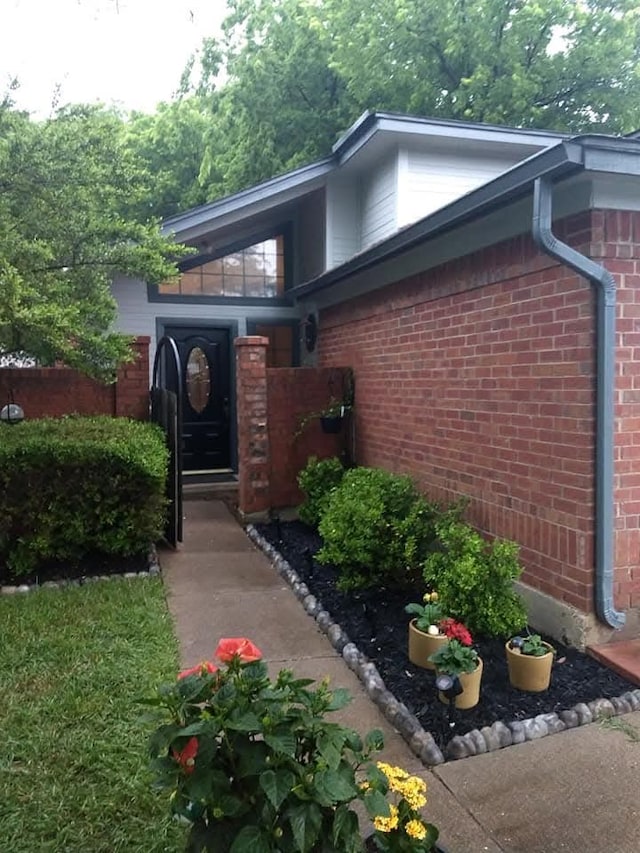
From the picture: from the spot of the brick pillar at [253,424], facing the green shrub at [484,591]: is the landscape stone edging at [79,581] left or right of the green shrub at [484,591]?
right

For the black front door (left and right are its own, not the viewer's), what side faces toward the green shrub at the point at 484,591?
front

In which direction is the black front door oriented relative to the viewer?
toward the camera

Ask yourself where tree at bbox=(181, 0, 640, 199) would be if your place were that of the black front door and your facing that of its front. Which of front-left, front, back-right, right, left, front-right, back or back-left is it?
back-left

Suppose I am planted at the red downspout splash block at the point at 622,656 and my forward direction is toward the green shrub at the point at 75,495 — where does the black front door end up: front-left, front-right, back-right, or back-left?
front-right

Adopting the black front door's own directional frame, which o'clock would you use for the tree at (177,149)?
The tree is roughly at 6 o'clock from the black front door.

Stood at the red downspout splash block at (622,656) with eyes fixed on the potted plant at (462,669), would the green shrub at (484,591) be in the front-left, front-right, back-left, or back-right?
front-right

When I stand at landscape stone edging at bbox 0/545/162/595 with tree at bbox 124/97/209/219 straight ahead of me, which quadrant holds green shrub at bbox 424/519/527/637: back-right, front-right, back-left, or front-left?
back-right

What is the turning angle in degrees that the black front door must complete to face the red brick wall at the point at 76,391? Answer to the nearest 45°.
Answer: approximately 45° to its right

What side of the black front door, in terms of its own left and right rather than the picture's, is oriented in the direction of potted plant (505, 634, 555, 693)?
front

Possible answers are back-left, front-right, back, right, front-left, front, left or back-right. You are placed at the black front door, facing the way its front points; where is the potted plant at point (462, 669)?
front

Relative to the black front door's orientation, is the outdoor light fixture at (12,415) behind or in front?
in front

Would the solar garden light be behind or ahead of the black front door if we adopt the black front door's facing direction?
ahead
